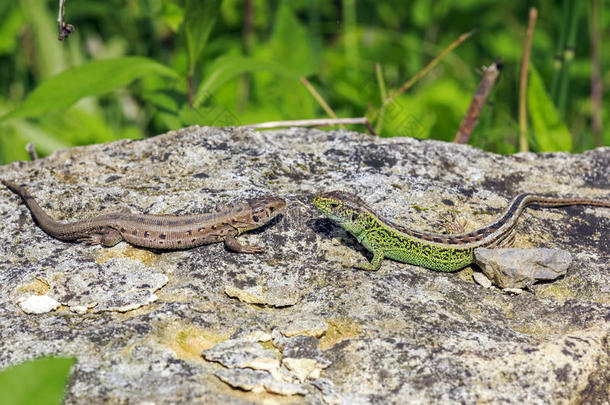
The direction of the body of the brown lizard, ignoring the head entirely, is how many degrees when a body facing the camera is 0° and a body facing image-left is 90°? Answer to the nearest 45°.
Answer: approximately 270°

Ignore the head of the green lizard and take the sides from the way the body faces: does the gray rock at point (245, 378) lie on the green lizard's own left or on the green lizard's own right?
on the green lizard's own left

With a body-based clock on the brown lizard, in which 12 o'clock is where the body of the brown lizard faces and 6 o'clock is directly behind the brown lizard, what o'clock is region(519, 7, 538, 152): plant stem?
The plant stem is roughly at 11 o'clock from the brown lizard.

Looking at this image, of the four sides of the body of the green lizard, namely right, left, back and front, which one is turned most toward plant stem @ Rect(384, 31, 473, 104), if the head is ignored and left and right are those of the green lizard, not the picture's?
right

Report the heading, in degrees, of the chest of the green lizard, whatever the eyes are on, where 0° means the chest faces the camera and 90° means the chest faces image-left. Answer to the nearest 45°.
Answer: approximately 90°

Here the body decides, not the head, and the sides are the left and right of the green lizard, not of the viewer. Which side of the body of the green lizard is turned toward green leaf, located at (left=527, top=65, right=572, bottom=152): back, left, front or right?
right

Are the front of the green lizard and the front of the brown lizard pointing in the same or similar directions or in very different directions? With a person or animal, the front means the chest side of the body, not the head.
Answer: very different directions

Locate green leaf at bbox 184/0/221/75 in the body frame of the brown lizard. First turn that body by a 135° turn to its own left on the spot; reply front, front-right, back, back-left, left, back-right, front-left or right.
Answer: front-right

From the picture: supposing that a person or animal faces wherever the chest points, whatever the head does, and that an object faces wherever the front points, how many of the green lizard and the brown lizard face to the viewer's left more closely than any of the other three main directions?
1

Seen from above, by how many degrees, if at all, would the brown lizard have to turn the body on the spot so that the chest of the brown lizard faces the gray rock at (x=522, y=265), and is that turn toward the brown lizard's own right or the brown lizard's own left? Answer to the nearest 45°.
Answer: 0° — it already faces it

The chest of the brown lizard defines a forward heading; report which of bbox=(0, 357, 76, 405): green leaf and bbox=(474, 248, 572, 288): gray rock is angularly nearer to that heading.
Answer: the gray rock

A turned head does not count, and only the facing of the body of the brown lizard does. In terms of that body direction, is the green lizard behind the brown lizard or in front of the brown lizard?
in front
